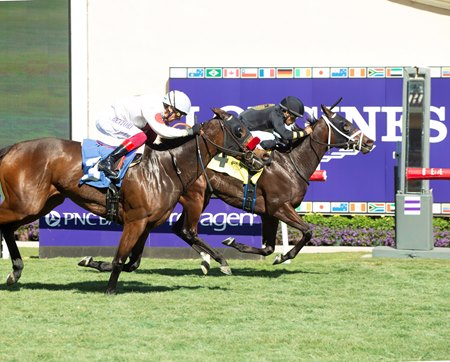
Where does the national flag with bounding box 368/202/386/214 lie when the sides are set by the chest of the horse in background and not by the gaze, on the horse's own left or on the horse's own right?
on the horse's own left

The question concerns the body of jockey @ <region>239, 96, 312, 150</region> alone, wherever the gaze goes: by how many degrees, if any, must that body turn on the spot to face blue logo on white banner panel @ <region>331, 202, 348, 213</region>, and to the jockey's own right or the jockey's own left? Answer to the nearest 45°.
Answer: approximately 90° to the jockey's own left

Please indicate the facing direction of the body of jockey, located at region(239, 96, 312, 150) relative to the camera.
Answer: to the viewer's right

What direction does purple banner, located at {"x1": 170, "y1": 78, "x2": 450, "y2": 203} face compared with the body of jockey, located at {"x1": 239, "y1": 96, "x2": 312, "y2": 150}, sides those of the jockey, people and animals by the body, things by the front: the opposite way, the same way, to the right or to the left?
to the right

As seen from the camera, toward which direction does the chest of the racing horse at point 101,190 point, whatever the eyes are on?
to the viewer's right

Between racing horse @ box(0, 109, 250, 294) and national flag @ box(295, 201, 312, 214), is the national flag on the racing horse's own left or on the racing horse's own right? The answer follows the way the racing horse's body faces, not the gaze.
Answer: on the racing horse's own left

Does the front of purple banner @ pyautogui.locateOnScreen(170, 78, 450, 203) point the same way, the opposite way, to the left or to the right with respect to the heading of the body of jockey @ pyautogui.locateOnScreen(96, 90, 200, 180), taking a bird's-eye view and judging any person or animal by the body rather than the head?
to the right

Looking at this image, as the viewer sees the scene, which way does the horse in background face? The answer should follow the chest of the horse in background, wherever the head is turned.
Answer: to the viewer's right

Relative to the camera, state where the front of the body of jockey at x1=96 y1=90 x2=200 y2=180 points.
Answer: to the viewer's right
